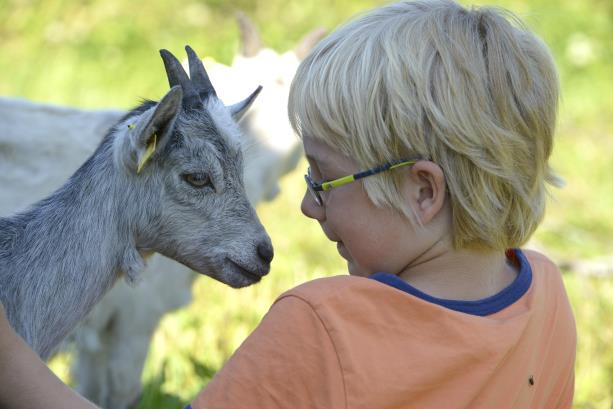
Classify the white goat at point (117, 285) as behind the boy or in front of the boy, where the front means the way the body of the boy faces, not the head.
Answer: in front

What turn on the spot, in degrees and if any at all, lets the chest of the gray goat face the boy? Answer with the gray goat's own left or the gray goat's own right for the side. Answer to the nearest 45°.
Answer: approximately 45° to the gray goat's own right

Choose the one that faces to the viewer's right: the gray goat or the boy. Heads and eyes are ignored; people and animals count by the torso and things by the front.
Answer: the gray goat

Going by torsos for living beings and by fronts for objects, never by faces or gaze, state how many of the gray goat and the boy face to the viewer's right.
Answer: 1

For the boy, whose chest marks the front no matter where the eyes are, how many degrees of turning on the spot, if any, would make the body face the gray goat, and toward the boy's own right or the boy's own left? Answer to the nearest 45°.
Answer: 0° — they already face it

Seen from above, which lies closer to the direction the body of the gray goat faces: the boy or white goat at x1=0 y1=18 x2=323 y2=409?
the boy

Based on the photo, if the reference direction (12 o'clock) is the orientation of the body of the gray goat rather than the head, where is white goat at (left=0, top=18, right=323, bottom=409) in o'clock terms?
The white goat is roughly at 9 o'clock from the gray goat.

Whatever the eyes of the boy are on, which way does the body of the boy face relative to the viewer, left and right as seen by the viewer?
facing away from the viewer and to the left of the viewer

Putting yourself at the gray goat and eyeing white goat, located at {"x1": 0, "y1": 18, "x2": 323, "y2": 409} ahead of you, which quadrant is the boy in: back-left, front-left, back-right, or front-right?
back-right

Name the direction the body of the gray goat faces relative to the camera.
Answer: to the viewer's right

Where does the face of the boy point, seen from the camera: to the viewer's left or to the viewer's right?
to the viewer's left
